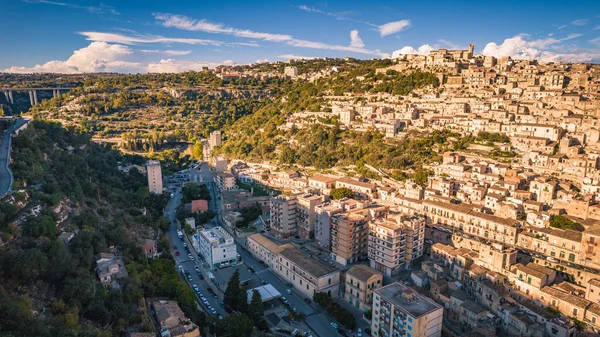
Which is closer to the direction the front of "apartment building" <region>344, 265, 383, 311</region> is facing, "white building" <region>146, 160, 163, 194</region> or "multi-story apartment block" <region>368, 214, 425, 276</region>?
the white building

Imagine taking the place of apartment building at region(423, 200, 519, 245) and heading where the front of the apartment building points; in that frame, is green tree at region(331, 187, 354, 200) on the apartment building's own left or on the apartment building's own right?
on the apartment building's own right

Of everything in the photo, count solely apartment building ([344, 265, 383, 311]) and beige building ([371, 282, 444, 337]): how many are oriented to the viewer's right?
0

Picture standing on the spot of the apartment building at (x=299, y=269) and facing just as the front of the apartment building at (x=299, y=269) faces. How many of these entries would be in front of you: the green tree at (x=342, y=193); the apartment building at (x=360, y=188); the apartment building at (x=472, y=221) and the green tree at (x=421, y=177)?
0

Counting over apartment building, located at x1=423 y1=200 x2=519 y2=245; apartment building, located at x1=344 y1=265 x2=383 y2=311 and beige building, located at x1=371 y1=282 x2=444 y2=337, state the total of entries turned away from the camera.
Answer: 0

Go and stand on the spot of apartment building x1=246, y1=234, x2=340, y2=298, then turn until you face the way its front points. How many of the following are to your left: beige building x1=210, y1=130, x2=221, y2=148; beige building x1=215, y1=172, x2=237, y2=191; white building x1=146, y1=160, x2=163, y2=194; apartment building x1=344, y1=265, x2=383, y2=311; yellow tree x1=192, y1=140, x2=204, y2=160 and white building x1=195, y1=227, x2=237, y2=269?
1

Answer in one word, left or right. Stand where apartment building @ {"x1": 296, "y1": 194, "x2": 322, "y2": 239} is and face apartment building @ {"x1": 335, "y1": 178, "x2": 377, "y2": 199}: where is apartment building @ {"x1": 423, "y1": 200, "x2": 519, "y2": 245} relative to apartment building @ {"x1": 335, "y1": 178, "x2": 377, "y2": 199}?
right

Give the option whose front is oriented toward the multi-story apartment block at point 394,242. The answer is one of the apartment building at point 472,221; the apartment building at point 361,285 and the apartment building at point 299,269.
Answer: the apartment building at point 472,221

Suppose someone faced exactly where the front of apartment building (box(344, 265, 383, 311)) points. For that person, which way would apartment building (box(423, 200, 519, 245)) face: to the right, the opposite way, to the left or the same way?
the same way

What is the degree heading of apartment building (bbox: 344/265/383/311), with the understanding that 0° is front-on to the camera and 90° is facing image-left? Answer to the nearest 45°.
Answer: approximately 45°

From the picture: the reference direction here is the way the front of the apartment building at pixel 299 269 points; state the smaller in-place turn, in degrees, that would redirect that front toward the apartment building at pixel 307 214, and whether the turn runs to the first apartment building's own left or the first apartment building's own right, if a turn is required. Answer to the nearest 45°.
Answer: approximately 135° to the first apartment building's own right

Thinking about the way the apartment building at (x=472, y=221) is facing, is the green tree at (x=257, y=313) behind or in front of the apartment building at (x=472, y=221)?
in front

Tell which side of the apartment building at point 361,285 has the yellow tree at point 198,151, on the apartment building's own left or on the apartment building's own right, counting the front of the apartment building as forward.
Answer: on the apartment building's own right

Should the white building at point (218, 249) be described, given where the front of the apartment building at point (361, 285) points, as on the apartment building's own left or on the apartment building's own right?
on the apartment building's own right

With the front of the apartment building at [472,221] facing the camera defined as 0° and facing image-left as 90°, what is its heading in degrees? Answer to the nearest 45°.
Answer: approximately 45°

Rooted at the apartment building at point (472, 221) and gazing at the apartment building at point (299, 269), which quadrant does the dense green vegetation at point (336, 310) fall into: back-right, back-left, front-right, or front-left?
front-left

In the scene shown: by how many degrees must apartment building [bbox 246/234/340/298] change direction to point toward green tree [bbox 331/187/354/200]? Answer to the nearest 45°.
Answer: approximately 180°

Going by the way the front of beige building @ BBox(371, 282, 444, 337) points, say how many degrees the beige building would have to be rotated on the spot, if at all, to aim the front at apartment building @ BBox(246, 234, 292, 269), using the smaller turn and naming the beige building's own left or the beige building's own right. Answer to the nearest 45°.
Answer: approximately 90° to the beige building's own right

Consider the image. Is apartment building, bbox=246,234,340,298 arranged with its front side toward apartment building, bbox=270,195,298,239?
no

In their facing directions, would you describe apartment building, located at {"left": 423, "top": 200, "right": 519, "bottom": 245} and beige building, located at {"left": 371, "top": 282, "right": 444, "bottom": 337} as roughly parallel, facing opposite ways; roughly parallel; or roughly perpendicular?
roughly parallel

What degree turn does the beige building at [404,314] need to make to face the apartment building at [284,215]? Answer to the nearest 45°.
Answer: approximately 90° to its right

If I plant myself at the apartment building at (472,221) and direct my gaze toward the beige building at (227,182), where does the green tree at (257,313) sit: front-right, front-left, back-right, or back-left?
front-left

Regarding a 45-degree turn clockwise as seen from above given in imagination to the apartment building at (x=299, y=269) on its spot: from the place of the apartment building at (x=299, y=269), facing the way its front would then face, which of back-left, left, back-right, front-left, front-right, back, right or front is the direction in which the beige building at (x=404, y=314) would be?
back-left

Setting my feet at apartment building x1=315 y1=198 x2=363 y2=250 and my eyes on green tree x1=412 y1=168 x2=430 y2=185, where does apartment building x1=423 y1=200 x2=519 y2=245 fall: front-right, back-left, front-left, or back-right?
front-right
